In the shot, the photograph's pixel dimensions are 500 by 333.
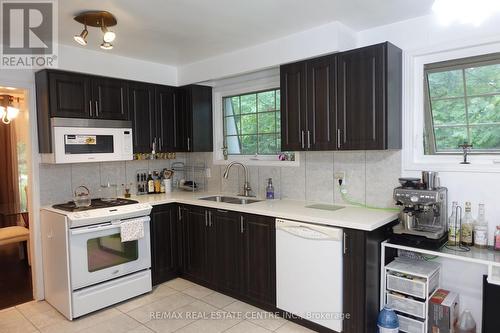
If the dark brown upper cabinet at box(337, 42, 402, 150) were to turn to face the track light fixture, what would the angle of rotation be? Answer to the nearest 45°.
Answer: approximately 45° to its right

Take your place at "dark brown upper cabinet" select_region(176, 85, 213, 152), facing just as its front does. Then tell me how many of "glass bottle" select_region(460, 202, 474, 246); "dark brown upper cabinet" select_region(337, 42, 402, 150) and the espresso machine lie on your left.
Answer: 3

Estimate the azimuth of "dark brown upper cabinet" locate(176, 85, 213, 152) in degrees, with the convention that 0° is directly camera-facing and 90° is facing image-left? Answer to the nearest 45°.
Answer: approximately 45°

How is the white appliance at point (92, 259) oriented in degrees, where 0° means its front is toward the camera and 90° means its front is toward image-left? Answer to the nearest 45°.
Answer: approximately 315°

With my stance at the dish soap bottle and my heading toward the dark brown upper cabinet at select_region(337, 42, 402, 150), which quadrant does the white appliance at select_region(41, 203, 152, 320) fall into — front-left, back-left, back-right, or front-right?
back-right

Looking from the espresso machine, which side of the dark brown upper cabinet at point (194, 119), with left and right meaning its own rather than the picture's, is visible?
left
